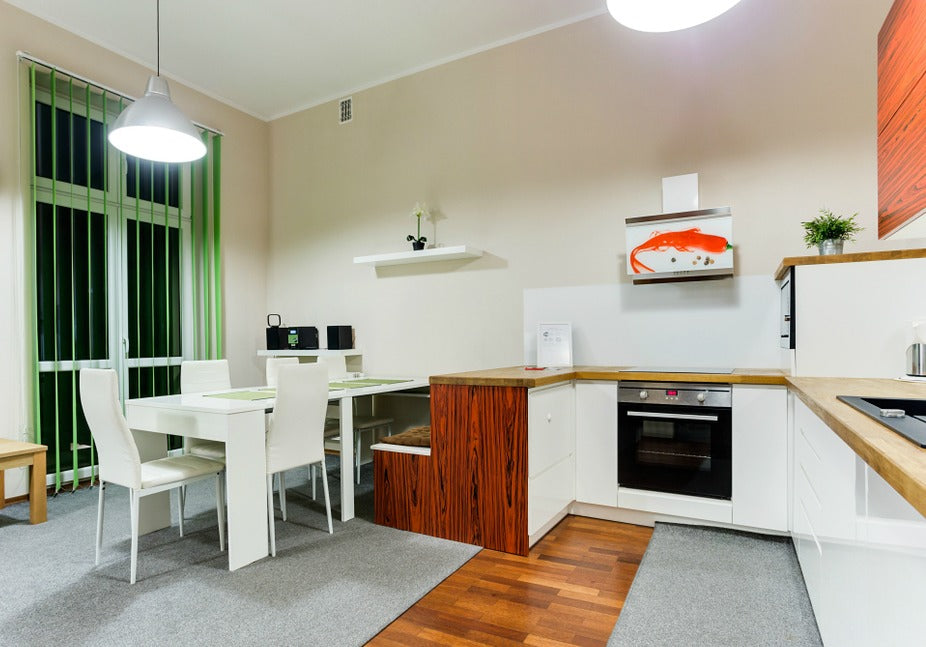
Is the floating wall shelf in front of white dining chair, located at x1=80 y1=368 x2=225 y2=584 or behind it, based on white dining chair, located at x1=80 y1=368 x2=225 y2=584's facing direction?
in front

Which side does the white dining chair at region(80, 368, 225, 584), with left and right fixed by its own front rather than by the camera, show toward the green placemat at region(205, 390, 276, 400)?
front

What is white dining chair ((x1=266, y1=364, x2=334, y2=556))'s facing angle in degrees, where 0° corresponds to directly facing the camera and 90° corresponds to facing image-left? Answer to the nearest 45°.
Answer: approximately 135°

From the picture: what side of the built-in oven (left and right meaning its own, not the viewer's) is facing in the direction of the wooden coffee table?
right
